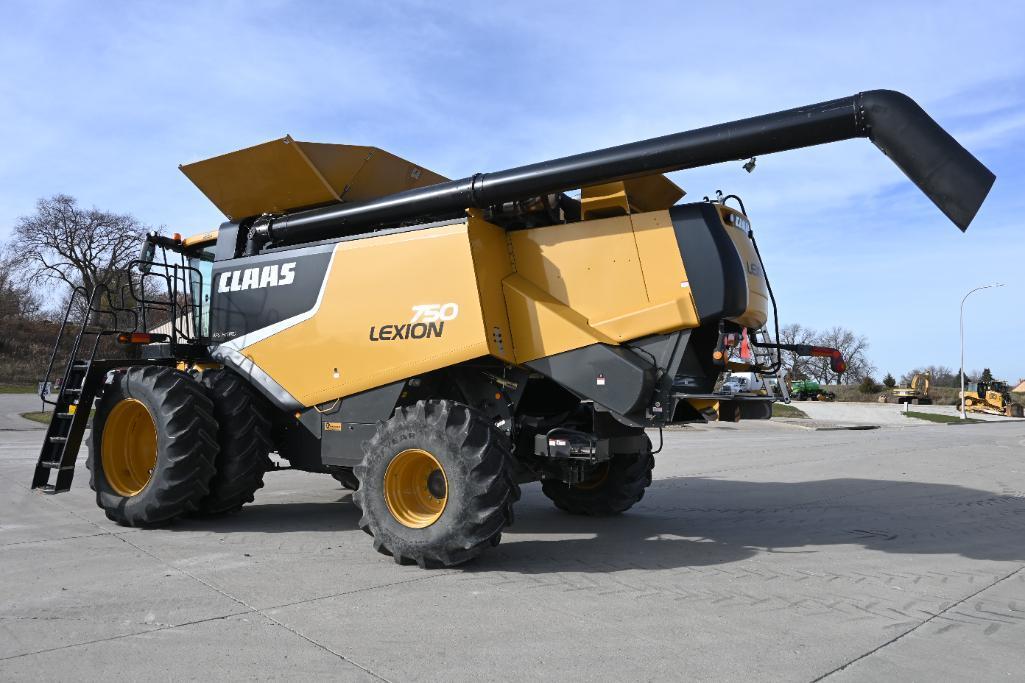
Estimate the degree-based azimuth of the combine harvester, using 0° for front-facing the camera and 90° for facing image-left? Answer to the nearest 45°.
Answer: approximately 135°
